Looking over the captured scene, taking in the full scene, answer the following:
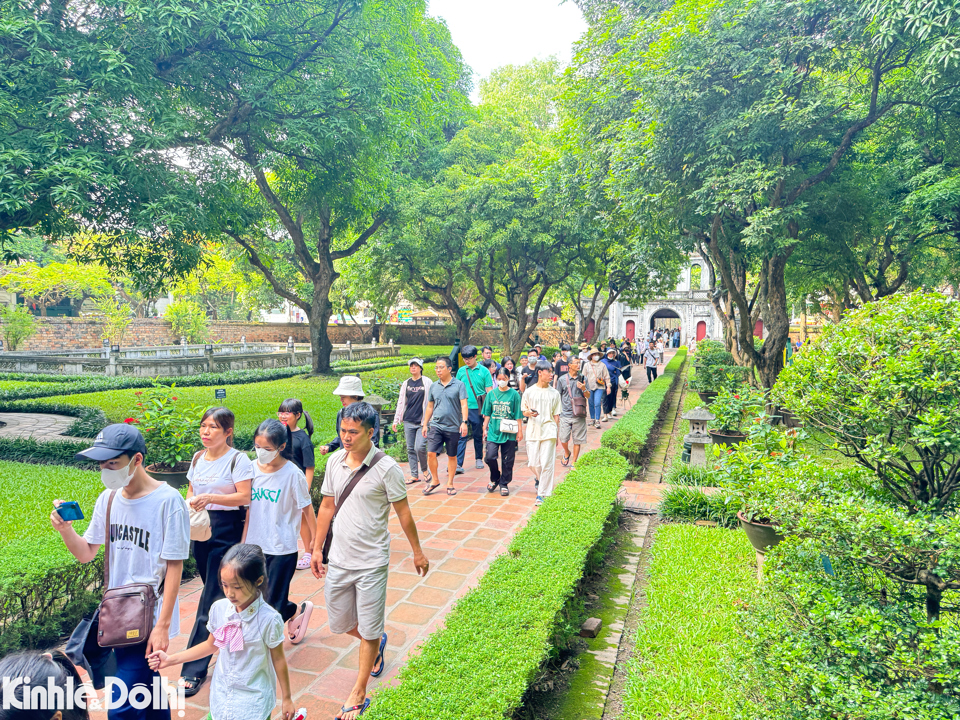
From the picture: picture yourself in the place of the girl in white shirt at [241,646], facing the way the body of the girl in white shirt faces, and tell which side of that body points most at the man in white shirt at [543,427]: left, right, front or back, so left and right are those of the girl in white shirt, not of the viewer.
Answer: back

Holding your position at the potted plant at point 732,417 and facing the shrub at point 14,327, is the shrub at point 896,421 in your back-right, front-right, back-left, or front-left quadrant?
back-left

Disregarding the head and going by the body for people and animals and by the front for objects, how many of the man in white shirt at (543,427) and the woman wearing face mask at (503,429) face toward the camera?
2

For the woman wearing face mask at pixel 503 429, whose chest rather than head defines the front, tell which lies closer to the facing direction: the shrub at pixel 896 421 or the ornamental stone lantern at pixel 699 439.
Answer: the shrub

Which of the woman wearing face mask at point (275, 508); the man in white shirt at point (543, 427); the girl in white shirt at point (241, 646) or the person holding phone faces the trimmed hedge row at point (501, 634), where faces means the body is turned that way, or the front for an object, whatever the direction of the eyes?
the man in white shirt

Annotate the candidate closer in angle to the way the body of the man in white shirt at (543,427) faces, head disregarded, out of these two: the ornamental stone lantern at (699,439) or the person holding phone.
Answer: the person holding phone

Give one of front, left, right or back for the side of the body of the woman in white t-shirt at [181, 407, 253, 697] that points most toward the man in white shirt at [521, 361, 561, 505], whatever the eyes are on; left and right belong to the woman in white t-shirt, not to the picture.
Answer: back

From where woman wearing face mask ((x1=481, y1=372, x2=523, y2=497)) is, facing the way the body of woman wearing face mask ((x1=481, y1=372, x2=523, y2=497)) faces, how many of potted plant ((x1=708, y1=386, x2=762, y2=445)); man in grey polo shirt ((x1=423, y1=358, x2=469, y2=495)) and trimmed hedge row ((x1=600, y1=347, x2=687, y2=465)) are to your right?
1

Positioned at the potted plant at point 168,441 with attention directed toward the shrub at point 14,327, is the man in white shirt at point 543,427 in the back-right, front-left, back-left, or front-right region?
back-right

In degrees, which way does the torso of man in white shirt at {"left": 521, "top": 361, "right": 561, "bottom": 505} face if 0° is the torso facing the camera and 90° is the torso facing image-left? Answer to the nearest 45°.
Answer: approximately 0°
